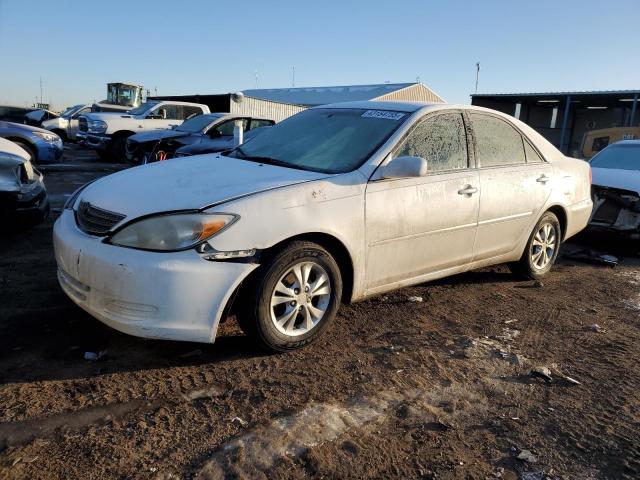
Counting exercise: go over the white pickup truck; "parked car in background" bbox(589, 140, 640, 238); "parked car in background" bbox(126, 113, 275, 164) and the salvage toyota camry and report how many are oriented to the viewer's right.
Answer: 0

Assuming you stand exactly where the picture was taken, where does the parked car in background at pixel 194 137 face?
facing the viewer and to the left of the viewer

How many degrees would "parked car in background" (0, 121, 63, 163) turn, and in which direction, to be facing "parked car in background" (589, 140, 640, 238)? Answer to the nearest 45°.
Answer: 0° — it already faces it

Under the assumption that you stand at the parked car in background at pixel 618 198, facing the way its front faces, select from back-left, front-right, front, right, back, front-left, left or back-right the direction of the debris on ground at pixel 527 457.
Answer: front-left

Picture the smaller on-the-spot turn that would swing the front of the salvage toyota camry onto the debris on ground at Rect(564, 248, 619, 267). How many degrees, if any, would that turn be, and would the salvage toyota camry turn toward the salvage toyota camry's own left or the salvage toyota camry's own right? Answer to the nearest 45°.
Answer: approximately 180°

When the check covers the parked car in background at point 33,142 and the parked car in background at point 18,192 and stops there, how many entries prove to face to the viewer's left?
0

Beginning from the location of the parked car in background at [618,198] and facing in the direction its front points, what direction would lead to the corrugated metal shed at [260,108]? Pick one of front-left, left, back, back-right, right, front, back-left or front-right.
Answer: right

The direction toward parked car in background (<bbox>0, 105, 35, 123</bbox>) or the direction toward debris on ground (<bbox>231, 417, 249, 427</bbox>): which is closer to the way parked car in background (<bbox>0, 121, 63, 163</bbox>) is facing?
the debris on ground

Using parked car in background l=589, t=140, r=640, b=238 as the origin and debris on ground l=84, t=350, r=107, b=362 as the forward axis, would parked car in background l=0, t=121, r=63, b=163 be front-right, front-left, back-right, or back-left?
front-right

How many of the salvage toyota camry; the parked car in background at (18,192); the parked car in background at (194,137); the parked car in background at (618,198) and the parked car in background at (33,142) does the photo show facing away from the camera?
0

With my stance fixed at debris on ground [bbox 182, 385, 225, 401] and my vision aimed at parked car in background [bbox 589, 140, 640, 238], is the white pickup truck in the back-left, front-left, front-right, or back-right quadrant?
front-left

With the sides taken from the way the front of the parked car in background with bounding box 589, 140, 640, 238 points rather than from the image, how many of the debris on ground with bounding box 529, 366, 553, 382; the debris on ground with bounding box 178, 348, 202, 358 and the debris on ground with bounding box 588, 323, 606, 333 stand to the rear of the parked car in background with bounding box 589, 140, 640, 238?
0

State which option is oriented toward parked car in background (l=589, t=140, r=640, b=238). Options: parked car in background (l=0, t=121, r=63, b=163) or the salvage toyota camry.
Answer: parked car in background (l=0, t=121, r=63, b=163)

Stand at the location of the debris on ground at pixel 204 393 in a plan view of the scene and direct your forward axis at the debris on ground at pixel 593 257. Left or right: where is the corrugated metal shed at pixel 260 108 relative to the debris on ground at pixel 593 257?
left

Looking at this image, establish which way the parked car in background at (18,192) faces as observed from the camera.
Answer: facing the viewer and to the right of the viewer

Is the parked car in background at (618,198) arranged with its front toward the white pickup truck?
no

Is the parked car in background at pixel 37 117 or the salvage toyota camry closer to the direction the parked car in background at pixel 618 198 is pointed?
the salvage toyota camry

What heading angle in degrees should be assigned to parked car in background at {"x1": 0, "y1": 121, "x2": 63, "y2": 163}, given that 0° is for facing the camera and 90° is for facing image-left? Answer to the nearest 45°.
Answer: approximately 315°

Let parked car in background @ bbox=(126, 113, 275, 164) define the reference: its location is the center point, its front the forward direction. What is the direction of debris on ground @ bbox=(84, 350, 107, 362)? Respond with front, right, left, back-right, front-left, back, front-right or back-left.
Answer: front-left
